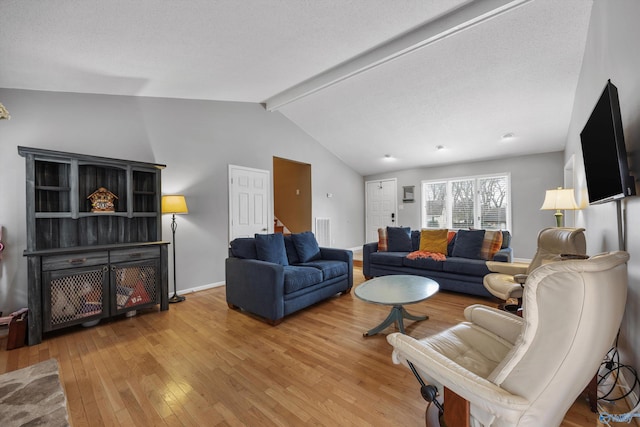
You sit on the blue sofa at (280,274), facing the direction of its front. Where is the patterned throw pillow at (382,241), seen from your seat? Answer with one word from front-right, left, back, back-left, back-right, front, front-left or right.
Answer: left

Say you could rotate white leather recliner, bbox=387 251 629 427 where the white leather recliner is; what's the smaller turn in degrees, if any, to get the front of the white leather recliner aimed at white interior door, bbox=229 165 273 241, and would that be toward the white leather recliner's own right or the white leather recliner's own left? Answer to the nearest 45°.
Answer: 0° — it already faces it

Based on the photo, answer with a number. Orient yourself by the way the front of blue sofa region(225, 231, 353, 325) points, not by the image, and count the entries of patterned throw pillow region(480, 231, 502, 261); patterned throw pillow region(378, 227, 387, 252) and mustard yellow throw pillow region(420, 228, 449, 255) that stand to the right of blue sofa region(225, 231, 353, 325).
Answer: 0

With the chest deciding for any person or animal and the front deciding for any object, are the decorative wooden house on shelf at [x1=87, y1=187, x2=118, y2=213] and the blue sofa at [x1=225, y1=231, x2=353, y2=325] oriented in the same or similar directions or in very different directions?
same or similar directions

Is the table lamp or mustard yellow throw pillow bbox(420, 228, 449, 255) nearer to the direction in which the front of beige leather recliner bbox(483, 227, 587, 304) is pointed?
the mustard yellow throw pillow

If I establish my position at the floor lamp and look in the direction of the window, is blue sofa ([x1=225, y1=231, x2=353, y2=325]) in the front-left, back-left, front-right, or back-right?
front-right

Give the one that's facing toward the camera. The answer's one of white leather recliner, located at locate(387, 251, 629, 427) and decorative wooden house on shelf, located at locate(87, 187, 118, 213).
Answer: the decorative wooden house on shelf

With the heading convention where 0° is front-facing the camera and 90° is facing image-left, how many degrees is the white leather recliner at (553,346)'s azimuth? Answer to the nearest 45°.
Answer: approximately 135°

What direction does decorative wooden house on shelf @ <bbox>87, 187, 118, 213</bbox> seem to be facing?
toward the camera

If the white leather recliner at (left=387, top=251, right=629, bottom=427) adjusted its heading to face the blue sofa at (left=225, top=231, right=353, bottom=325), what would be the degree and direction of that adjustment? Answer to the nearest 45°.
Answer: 0° — it already faces it

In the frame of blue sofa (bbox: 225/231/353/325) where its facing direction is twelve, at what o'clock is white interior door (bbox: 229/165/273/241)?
The white interior door is roughly at 7 o'clock from the blue sofa.

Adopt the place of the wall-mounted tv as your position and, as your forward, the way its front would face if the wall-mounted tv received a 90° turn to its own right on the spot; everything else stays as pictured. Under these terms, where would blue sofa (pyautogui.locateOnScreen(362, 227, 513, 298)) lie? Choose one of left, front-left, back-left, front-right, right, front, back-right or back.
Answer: front-left

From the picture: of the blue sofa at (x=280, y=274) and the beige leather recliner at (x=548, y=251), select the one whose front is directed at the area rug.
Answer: the beige leather recliner

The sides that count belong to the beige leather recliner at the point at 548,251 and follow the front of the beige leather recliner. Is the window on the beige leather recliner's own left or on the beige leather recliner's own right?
on the beige leather recliner's own right

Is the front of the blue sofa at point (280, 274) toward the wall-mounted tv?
yes

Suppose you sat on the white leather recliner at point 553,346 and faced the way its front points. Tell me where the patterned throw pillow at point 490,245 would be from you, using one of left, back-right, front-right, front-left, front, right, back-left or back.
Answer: front-right

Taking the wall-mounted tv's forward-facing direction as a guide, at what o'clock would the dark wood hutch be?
The dark wood hutch is roughly at 11 o'clock from the wall-mounted tv.

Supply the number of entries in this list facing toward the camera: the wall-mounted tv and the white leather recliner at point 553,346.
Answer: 0

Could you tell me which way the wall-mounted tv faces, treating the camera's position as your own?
facing to the left of the viewer

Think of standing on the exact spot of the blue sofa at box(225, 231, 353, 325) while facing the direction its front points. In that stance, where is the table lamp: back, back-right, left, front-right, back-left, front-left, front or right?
front-left
